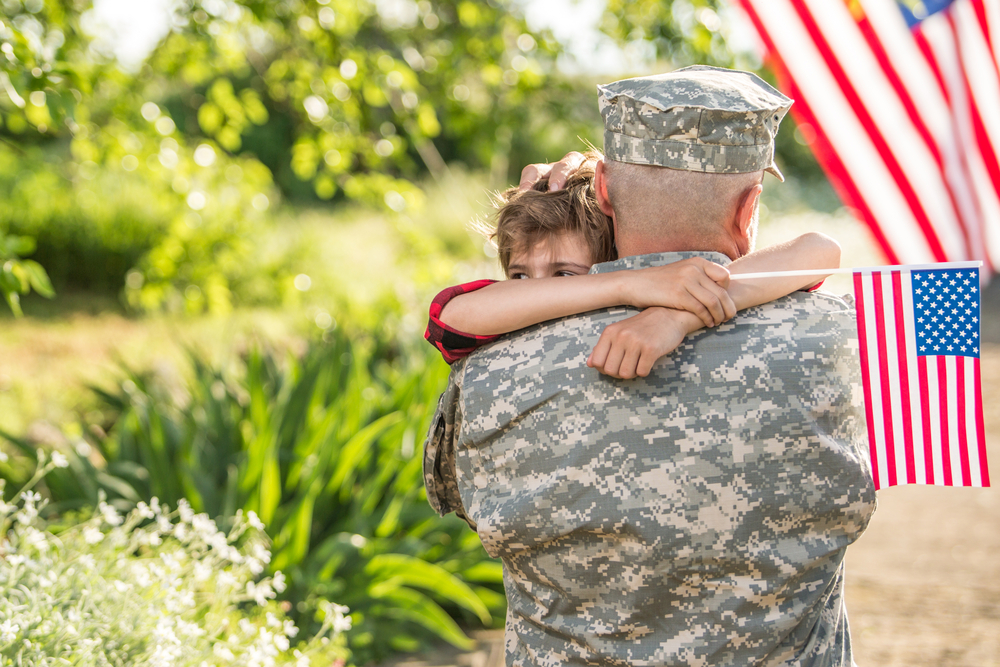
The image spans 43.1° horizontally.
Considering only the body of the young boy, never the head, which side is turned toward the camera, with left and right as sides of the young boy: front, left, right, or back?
front

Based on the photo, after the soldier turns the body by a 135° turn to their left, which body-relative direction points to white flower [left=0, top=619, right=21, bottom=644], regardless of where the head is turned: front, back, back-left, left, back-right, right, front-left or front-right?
front-right

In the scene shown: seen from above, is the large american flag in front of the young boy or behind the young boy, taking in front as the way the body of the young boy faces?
behind

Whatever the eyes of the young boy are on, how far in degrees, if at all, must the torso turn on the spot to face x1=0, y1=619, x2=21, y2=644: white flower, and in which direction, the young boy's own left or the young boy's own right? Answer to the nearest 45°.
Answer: approximately 90° to the young boy's own right

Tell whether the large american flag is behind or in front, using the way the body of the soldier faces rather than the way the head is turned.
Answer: in front

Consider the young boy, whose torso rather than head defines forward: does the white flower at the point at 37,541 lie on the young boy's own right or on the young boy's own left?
on the young boy's own right

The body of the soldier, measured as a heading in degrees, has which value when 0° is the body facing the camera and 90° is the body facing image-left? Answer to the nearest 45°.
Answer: approximately 180°

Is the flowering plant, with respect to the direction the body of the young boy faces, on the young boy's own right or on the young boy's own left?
on the young boy's own right

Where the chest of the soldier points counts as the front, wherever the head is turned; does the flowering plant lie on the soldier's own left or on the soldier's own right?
on the soldier's own left
